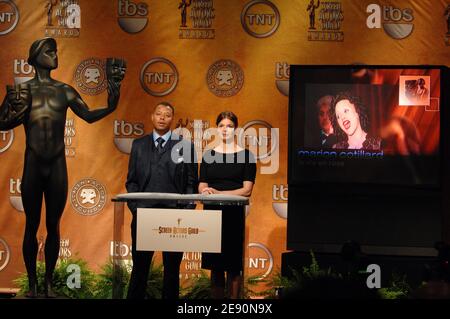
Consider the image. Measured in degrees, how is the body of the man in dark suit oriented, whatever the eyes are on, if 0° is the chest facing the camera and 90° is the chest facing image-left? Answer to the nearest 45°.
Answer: approximately 0°

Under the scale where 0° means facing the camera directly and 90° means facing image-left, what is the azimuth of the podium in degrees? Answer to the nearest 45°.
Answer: approximately 0°

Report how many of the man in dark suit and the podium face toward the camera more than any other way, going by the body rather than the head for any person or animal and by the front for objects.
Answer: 2

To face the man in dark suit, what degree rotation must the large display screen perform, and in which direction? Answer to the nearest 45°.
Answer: approximately 45° to its right

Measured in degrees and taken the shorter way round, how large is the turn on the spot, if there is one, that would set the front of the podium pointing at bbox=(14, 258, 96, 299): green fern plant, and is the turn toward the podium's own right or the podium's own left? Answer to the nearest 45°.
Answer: approximately 135° to the podium's own right

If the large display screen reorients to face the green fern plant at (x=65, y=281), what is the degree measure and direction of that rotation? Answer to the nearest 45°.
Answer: approximately 90° to its right

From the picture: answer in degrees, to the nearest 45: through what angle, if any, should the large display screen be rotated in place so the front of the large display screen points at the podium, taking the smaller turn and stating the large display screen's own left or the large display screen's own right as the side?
approximately 45° to the large display screen's own right

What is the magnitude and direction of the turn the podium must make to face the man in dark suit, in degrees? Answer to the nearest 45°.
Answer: approximately 180°
